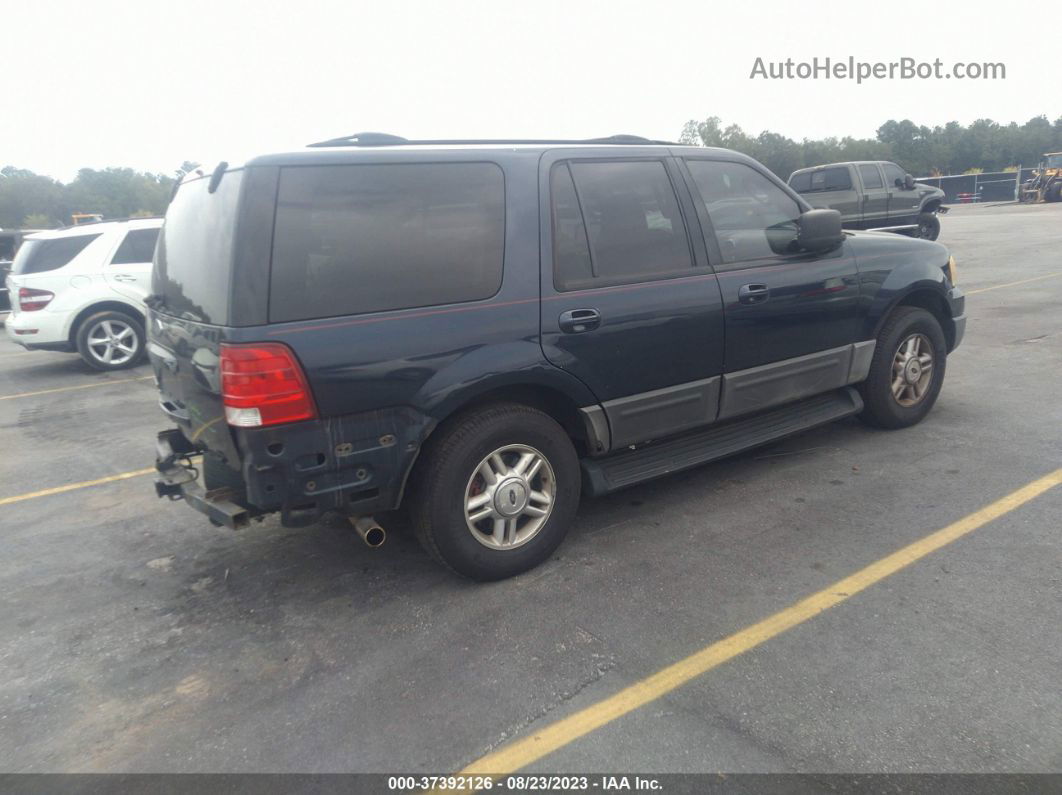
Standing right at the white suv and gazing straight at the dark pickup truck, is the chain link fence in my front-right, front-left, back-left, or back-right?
front-left

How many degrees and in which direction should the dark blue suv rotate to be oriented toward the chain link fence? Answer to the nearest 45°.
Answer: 0° — it already faces it

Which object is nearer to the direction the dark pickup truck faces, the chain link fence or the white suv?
the chain link fence

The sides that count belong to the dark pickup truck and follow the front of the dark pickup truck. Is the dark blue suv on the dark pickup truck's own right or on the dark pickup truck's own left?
on the dark pickup truck's own right

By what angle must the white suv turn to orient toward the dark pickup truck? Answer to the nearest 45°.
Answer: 0° — it already faces it

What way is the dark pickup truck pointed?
to the viewer's right

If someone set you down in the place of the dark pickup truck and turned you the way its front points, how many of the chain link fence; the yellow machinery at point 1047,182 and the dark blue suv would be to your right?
1

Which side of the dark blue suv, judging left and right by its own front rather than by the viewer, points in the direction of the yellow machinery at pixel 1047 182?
front

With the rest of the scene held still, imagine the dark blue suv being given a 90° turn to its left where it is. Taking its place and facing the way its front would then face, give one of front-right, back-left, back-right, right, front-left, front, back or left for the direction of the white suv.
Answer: front

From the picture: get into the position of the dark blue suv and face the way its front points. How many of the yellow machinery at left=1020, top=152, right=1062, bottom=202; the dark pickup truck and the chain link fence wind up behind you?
0

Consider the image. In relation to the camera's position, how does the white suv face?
facing to the right of the viewer

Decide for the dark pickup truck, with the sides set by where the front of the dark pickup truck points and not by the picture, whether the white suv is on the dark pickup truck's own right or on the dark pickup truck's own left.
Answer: on the dark pickup truck's own right

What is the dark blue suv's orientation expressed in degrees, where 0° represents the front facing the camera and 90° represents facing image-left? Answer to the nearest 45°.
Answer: approximately 225°

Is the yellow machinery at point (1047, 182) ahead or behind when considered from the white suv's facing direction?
ahead
